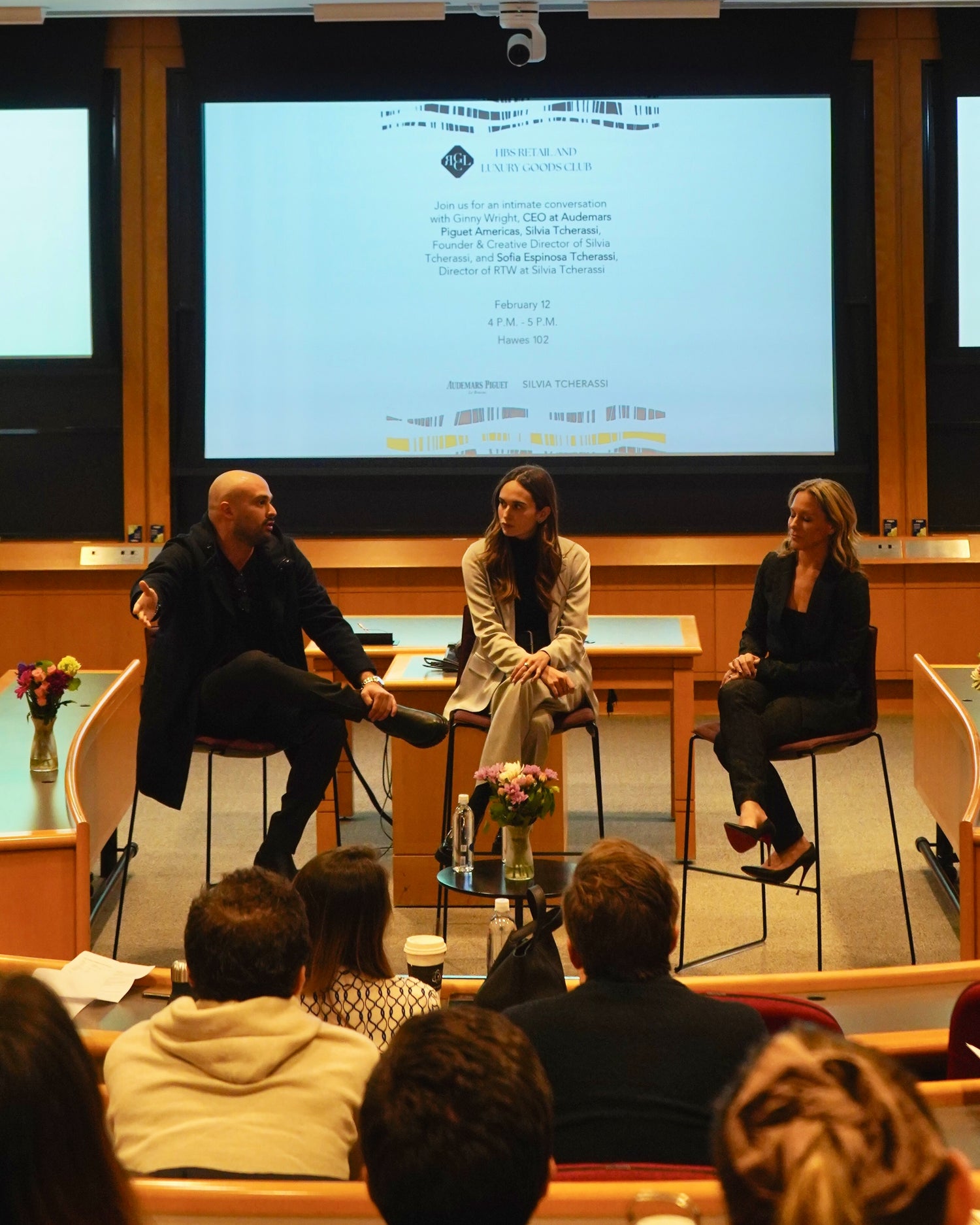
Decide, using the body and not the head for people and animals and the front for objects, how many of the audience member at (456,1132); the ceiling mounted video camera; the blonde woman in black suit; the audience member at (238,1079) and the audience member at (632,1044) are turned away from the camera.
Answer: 3

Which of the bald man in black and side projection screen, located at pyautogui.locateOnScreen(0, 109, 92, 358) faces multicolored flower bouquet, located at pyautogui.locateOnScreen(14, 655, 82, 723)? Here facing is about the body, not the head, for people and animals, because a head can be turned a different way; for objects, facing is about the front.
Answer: the side projection screen

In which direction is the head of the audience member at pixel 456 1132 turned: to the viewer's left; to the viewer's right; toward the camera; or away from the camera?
away from the camera

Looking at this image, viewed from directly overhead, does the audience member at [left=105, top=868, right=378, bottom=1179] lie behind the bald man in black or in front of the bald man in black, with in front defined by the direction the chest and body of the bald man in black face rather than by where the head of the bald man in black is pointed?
in front

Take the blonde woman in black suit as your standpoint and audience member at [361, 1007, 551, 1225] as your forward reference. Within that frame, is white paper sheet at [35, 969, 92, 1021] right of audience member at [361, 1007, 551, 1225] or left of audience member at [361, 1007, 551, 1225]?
right

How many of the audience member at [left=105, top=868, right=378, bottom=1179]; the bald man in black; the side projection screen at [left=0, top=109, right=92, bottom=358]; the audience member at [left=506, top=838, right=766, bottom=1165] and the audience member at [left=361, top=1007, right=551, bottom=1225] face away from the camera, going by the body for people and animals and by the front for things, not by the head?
3

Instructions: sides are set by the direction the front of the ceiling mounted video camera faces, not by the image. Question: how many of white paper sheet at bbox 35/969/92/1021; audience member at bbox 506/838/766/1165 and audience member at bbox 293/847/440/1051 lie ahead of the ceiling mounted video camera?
3

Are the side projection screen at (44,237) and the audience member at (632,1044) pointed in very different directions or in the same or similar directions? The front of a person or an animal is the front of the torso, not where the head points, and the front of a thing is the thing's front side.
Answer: very different directions

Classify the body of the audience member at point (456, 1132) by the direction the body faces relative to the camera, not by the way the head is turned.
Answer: away from the camera

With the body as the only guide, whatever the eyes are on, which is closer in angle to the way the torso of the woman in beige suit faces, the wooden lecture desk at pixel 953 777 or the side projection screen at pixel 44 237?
the wooden lecture desk

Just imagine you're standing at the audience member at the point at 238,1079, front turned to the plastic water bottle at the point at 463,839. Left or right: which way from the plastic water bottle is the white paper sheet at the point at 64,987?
left

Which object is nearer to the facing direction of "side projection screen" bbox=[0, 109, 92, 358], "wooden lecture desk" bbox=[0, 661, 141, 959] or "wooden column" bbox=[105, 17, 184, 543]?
the wooden lecture desk

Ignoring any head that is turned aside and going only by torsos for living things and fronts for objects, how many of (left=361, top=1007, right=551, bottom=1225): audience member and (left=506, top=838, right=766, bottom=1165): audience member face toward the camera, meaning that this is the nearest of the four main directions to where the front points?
0

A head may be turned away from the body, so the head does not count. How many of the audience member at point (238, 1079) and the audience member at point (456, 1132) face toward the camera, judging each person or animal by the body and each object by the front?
0
